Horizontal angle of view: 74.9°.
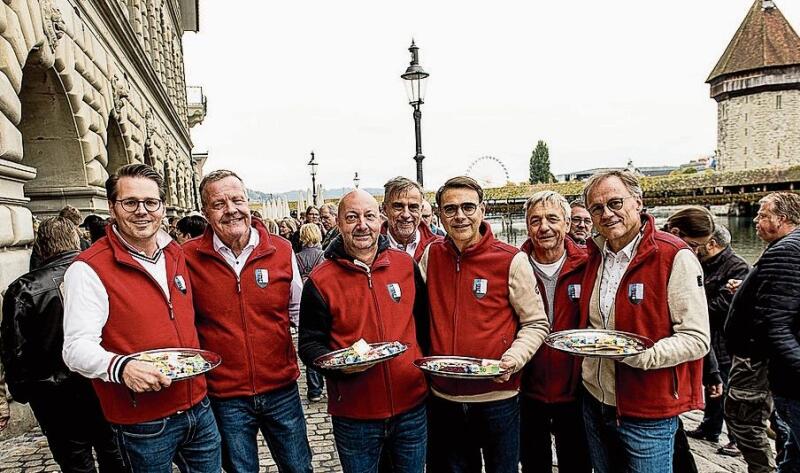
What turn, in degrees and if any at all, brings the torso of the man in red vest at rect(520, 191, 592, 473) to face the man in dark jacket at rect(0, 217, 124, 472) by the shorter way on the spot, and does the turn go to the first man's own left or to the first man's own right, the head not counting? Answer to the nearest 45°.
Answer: approximately 90° to the first man's own right

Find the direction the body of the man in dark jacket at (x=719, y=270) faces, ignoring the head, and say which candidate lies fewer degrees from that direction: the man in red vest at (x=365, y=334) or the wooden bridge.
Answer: the man in red vest

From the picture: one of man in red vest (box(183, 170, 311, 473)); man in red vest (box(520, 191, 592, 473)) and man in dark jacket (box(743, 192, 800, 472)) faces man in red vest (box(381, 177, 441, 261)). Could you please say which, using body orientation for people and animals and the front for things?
the man in dark jacket

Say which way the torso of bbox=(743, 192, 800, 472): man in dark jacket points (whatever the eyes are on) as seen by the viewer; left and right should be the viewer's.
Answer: facing to the left of the viewer

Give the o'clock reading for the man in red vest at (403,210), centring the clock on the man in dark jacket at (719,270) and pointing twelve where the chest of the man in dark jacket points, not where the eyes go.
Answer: The man in red vest is roughly at 11 o'clock from the man in dark jacket.

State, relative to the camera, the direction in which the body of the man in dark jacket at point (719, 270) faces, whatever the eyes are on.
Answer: to the viewer's left

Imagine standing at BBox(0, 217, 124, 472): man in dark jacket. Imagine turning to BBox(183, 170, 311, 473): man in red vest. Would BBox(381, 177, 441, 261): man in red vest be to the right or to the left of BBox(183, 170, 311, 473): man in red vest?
left

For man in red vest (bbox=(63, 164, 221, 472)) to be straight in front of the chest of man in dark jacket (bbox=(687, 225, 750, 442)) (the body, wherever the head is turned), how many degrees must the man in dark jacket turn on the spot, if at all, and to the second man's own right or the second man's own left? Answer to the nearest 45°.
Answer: approximately 45° to the second man's own left

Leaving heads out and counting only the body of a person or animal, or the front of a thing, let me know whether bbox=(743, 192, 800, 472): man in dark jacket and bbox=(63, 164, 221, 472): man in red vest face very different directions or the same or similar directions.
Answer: very different directions
